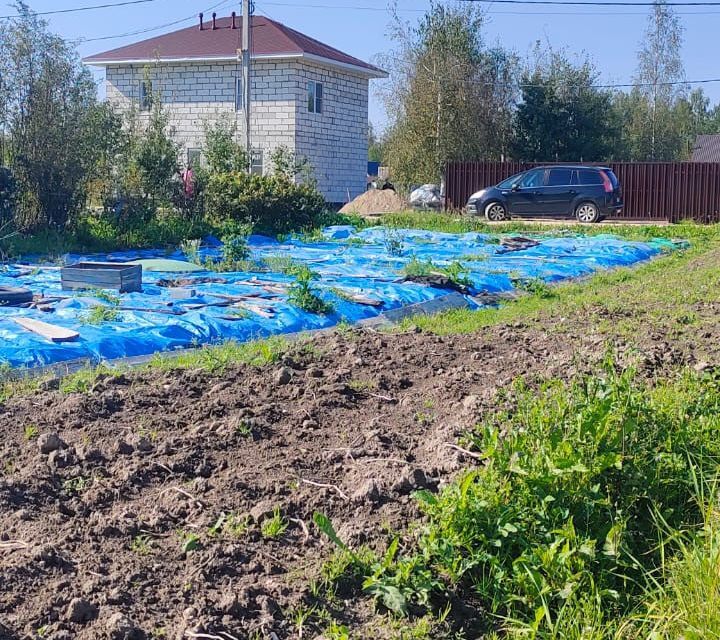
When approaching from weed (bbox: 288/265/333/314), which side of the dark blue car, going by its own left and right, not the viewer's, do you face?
left

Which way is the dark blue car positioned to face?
to the viewer's left

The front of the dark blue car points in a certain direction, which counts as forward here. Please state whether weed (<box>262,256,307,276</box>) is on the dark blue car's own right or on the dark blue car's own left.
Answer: on the dark blue car's own left

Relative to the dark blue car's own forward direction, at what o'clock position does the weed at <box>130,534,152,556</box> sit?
The weed is roughly at 9 o'clock from the dark blue car.

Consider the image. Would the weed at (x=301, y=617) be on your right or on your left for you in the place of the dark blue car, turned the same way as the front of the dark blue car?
on your left

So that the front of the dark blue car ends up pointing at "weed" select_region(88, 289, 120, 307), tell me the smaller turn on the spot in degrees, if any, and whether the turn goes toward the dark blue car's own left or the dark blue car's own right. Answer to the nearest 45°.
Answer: approximately 90° to the dark blue car's own left

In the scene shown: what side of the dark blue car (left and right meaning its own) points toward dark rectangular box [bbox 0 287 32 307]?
left

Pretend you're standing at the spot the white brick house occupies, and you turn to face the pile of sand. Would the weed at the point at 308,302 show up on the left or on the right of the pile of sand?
right
